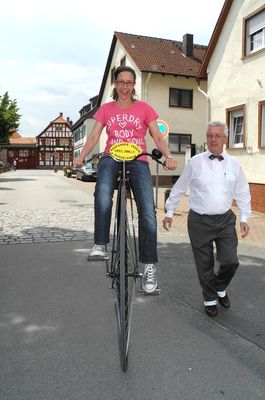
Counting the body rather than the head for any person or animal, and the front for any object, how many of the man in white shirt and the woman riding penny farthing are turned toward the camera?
2

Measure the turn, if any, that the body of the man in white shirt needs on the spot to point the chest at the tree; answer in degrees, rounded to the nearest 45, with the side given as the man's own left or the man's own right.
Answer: approximately 135° to the man's own right

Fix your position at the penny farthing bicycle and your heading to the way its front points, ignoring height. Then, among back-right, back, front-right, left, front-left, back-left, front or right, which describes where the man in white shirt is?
back-left

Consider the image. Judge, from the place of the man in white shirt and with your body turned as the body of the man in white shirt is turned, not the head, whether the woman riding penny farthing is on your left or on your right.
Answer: on your right

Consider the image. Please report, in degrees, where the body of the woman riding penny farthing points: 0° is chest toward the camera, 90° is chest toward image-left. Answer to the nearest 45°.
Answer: approximately 0°

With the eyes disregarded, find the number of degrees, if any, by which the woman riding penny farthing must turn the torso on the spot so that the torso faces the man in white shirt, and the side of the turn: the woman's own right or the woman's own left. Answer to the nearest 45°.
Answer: approximately 135° to the woman's own left

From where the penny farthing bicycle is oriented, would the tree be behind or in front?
behind

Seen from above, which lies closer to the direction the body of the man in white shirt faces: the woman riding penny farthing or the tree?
the woman riding penny farthing
